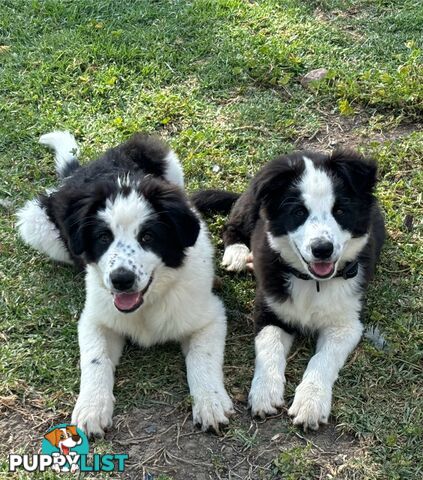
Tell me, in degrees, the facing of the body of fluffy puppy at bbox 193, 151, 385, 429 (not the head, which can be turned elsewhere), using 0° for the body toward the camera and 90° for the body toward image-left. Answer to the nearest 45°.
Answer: approximately 0°
